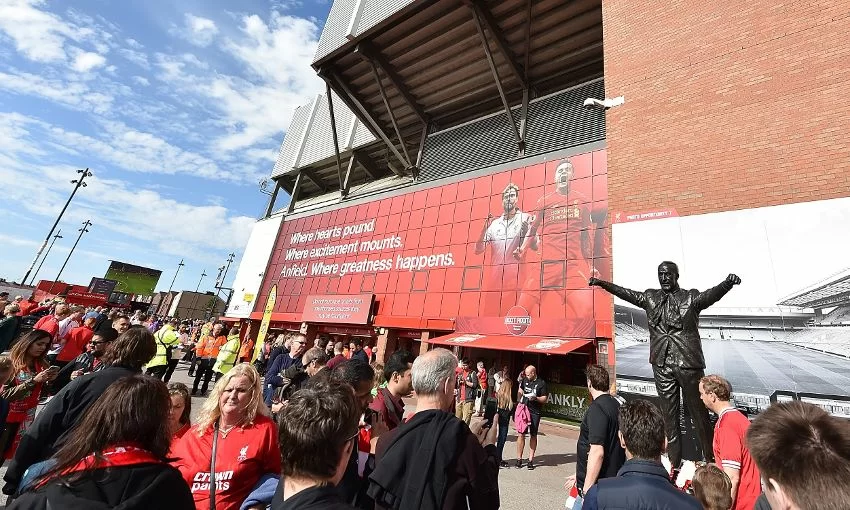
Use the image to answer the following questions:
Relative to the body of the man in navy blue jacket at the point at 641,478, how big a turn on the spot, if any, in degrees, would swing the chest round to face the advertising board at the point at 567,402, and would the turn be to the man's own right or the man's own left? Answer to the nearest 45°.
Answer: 0° — they already face it

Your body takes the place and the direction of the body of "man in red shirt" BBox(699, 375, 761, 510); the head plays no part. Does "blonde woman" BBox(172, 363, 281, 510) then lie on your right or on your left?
on your left

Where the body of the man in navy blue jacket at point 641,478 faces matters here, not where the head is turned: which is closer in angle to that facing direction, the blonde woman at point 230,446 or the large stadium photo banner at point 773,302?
the large stadium photo banner

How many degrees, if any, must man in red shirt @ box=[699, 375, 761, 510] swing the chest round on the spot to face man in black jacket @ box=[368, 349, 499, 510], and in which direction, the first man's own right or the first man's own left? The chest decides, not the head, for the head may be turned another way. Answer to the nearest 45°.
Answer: approximately 45° to the first man's own left

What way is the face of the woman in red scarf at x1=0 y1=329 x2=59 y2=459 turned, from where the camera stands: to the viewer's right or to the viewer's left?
to the viewer's right

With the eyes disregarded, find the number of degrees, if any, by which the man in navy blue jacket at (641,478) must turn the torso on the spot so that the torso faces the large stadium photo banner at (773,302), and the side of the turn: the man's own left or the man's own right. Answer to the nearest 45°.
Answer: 0° — they already face it

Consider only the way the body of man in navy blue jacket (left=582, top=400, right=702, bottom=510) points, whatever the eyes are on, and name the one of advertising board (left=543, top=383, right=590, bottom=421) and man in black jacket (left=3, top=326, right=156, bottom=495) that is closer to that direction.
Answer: the advertising board

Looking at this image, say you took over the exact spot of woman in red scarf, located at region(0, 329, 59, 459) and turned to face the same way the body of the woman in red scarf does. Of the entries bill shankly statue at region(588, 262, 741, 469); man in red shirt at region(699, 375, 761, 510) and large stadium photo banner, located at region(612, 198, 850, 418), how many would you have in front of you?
3

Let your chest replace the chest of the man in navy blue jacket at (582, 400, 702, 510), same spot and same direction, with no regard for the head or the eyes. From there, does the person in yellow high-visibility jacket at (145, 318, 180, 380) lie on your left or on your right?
on your left

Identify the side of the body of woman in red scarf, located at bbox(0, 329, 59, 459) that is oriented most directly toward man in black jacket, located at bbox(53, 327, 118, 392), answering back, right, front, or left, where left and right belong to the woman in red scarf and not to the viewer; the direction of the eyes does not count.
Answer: left

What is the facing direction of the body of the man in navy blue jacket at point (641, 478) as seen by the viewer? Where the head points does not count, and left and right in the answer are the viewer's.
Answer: facing away from the viewer

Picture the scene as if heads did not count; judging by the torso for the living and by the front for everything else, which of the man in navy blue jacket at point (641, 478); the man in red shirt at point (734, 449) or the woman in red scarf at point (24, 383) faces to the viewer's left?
the man in red shirt

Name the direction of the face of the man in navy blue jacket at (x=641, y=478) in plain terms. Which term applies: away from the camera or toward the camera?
away from the camera

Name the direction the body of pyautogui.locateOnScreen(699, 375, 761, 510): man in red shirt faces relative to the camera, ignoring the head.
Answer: to the viewer's left
